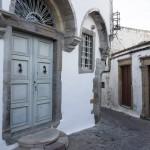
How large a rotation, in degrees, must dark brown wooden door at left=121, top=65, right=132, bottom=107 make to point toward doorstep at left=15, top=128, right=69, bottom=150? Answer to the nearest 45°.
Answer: approximately 45° to its left

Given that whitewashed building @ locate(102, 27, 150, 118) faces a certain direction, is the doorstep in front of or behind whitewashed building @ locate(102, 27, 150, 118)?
in front

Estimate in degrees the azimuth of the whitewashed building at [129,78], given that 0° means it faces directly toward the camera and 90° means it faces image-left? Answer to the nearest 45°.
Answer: approximately 45°

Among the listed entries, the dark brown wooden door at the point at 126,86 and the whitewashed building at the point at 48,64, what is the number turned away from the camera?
0

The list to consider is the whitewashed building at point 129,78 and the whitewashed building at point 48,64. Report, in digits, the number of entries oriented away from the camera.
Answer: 0

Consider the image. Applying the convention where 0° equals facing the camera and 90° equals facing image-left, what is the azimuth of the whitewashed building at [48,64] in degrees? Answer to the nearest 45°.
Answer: approximately 315°

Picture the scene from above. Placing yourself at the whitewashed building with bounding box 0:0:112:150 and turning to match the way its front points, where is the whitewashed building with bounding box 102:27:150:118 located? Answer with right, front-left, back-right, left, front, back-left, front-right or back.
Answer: left
